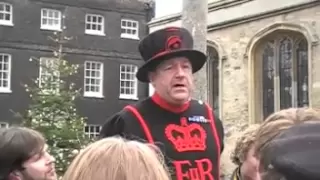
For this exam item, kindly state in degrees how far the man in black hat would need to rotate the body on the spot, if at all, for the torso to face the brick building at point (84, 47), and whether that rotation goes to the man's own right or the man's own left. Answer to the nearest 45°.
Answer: approximately 135° to the man's own left

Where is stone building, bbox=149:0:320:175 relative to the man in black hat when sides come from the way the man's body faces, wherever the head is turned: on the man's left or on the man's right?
on the man's left

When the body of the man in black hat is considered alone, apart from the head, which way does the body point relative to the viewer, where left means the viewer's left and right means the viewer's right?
facing the viewer and to the right of the viewer

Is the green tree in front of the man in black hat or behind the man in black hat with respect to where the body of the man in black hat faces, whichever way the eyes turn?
behind

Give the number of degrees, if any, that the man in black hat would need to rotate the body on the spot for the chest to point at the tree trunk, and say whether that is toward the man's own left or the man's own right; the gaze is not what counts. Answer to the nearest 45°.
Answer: approximately 135° to the man's own left
